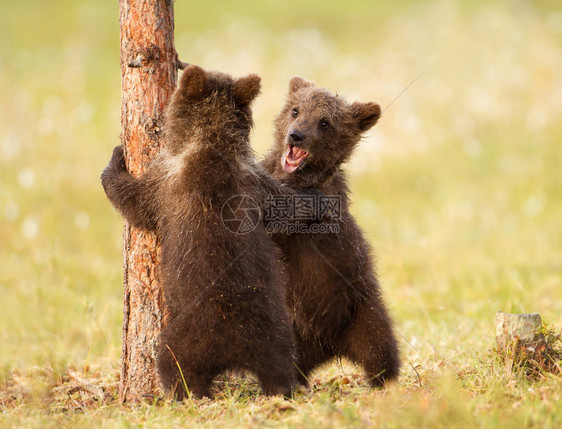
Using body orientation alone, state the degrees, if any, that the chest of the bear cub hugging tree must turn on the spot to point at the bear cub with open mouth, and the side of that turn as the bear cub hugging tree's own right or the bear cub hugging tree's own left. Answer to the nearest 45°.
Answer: approximately 45° to the bear cub hugging tree's own right

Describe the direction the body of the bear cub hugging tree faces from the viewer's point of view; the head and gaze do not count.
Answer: away from the camera

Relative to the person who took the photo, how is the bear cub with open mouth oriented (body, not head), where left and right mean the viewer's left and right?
facing the viewer and to the left of the viewer

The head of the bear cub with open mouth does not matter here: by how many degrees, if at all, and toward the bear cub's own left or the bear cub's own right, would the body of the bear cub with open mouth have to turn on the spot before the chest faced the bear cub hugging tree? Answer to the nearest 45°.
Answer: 0° — it already faces it

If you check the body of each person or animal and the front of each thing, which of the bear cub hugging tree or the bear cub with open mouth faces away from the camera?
the bear cub hugging tree

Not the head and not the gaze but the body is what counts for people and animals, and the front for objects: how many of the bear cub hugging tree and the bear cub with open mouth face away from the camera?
1

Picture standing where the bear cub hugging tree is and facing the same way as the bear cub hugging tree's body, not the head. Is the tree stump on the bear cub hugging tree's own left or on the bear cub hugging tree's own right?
on the bear cub hugging tree's own right

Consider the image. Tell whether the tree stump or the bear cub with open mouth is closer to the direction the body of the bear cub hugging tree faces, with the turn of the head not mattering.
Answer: the bear cub with open mouth
